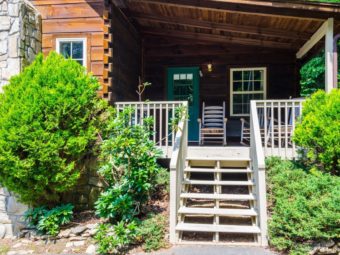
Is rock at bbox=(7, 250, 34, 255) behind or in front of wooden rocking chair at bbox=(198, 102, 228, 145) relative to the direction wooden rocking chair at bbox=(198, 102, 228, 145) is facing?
in front

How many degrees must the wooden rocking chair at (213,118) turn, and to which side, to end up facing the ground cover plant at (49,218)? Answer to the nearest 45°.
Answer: approximately 45° to its right

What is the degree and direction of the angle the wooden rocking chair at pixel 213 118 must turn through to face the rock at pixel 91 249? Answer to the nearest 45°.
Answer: approximately 45° to its right

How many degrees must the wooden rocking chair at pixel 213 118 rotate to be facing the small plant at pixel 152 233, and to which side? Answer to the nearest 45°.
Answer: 0° — it already faces it

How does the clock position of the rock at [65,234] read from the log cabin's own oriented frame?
The rock is roughly at 2 o'clock from the log cabin.

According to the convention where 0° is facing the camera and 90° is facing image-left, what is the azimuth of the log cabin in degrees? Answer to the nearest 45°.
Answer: approximately 0°

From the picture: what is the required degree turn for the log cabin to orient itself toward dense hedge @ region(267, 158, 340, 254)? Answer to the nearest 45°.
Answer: approximately 45° to its left

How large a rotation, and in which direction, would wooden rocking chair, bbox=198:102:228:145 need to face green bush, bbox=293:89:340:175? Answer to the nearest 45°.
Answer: approximately 45° to its left

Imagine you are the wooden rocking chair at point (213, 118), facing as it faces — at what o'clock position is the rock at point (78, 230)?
The rock is roughly at 1 o'clock from the wooden rocking chair.

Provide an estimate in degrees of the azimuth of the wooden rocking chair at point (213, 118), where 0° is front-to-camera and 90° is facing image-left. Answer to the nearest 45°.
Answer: approximately 0°
